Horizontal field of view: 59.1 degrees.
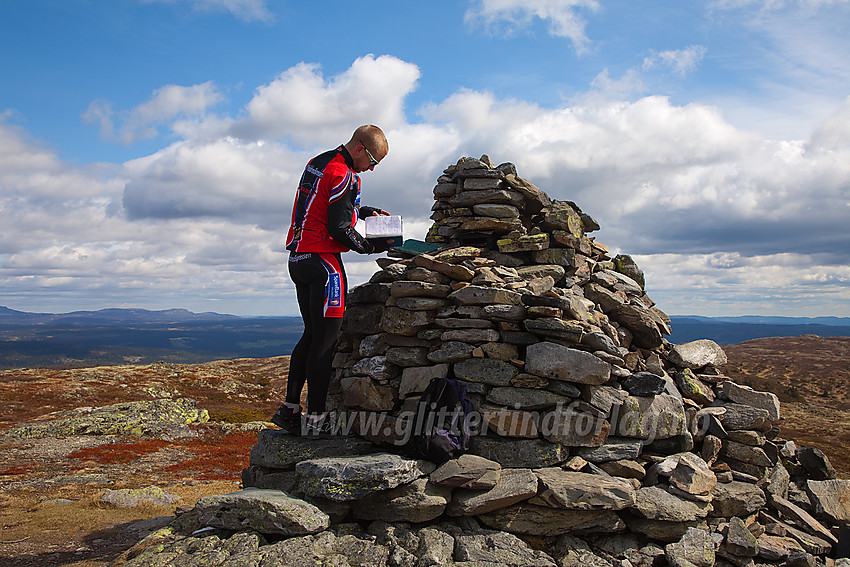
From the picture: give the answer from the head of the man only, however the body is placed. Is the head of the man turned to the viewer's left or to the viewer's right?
to the viewer's right

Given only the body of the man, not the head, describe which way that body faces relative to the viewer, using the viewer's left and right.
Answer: facing away from the viewer and to the right of the viewer

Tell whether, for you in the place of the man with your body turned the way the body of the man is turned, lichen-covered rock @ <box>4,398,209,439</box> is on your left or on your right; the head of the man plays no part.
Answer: on your left

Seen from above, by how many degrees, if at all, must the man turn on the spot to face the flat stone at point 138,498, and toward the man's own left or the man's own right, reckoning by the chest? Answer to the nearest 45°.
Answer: approximately 90° to the man's own left
